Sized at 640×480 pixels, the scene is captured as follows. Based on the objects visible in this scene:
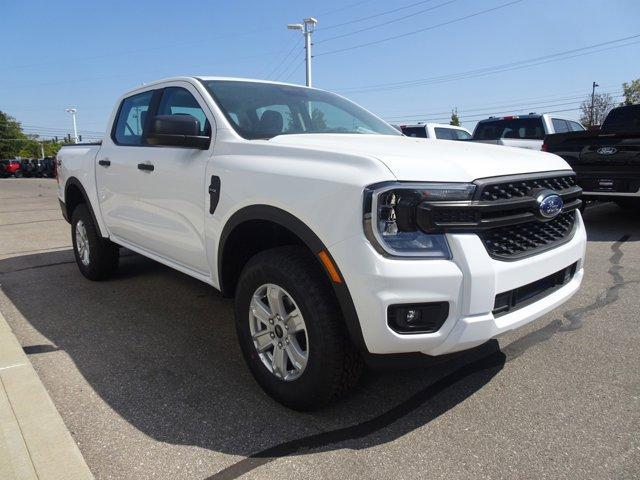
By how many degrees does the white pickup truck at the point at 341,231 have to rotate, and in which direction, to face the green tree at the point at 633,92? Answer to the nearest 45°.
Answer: approximately 90° to its left

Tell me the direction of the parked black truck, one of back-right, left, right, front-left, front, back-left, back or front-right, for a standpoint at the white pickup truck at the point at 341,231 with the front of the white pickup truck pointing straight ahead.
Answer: left

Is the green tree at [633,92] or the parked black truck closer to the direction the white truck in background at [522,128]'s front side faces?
the green tree

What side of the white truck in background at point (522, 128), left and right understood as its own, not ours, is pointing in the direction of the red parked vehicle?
left

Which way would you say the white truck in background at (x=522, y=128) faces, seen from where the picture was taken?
facing away from the viewer and to the right of the viewer

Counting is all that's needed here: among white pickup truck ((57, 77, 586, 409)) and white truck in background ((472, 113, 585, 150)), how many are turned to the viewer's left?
0

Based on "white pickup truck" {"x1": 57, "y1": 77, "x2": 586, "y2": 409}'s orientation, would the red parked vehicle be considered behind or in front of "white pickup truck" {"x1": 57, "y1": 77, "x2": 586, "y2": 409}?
behind

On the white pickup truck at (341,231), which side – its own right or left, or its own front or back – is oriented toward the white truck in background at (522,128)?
left

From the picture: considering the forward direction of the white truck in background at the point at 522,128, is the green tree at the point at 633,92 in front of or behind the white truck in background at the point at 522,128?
in front
